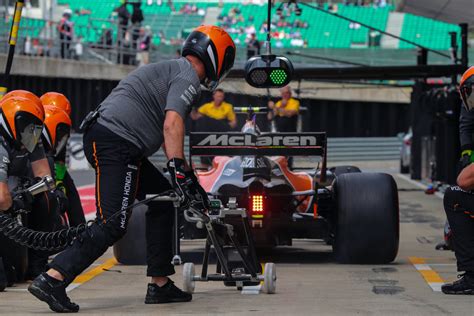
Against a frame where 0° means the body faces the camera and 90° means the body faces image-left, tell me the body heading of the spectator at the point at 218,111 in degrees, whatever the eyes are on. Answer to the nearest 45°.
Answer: approximately 0°

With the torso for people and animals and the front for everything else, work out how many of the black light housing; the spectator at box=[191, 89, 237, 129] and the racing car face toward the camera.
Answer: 2

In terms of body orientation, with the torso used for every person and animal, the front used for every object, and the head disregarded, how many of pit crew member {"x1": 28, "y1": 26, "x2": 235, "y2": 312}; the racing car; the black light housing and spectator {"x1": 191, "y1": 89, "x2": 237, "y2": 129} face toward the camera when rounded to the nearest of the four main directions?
2

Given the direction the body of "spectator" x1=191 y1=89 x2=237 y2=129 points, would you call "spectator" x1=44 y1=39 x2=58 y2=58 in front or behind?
behind

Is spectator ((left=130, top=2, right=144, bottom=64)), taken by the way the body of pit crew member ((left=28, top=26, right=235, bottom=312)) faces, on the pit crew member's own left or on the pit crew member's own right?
on the pit crew member's own left

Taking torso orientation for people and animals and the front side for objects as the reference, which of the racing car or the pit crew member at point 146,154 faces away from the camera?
the racing car

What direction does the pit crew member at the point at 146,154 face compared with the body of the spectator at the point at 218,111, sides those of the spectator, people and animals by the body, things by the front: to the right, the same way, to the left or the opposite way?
to the left

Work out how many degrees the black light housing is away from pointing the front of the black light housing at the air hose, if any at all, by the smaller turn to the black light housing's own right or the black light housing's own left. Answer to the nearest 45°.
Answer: approximately 45° to the black light housing's own right

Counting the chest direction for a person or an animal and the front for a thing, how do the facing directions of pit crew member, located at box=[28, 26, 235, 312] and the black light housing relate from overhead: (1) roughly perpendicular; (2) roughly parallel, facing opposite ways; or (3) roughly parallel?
roughly perpendicular

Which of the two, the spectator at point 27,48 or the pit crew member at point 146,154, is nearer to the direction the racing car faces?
the spectator

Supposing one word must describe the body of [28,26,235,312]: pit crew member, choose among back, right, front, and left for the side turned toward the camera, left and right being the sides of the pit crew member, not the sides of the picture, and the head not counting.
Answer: right
